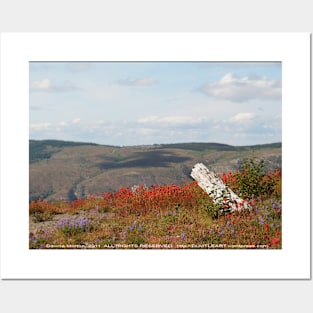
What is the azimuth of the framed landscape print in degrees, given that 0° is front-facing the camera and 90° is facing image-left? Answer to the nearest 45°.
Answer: approximately 0°
